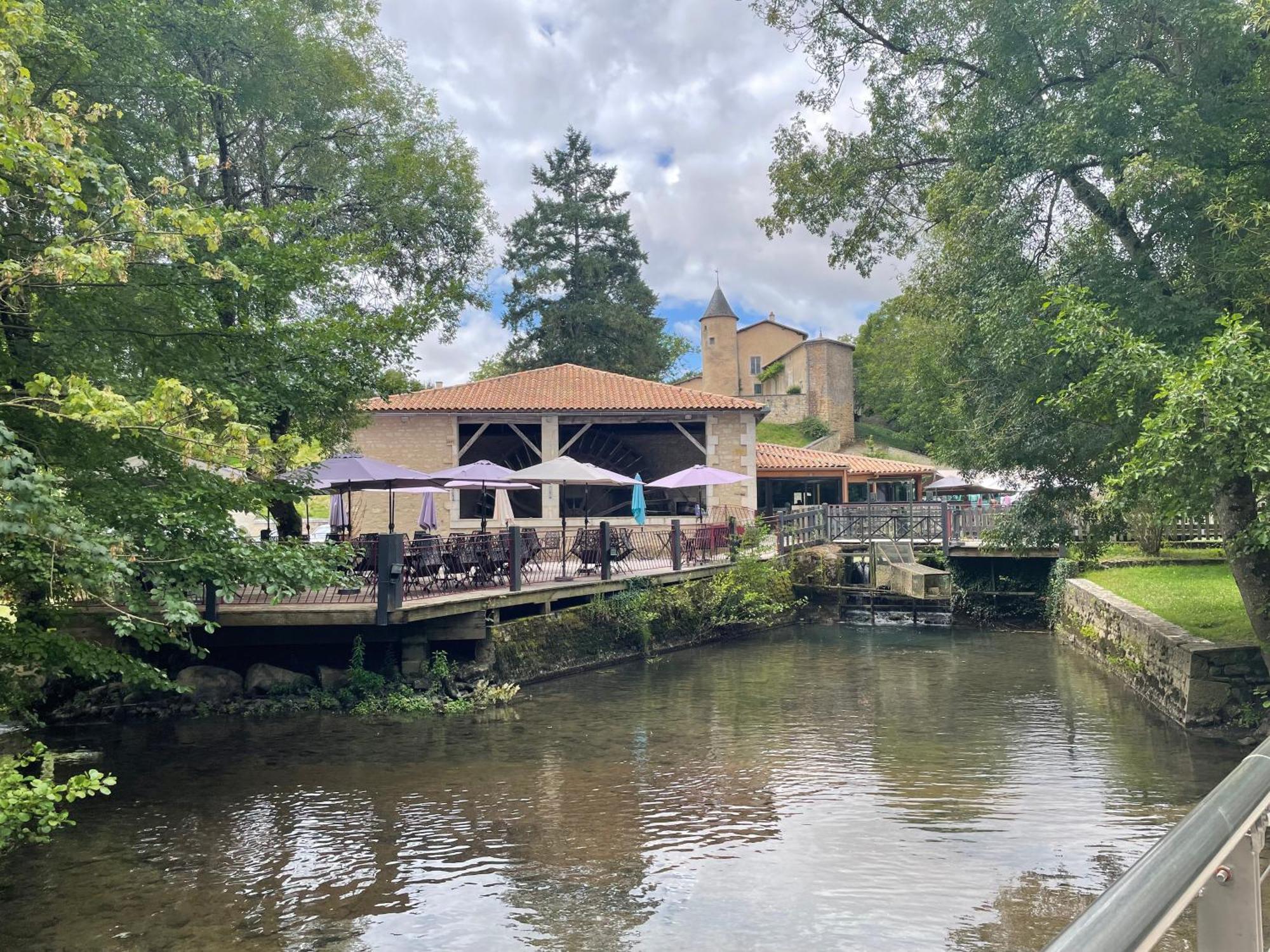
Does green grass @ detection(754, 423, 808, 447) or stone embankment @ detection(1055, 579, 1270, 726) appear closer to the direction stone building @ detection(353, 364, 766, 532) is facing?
the stone embankment

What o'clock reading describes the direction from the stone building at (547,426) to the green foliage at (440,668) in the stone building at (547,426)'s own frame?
The green foliage is roughly at 12 o'clock from the stone building.

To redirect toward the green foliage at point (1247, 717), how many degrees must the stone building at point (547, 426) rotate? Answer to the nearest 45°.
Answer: approximately 45° to its left

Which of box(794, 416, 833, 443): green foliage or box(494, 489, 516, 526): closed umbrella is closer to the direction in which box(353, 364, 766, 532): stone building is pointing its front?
the closed umbrella

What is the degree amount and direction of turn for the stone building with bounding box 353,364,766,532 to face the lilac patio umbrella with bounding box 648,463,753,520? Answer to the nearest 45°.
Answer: approximately 45° to its left

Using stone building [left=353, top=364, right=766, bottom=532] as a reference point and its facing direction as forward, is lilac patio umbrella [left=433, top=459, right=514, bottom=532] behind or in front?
in front

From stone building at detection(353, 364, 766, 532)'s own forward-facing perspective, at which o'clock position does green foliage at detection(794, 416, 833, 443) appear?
The green foliage is roughly at 7 o'clock from the stone building.

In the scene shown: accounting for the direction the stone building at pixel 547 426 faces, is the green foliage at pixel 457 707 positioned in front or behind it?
in front

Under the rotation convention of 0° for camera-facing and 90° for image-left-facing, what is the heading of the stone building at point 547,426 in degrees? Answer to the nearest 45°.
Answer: approximately 0°

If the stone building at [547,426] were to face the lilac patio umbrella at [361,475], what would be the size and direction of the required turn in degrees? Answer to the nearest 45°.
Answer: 0° — it already faces it

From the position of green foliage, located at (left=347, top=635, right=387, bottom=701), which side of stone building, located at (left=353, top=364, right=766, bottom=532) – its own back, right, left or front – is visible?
front
